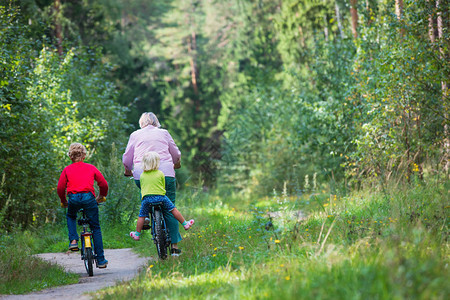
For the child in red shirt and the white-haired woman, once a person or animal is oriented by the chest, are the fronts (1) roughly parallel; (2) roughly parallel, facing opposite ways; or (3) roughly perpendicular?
roughly parallel

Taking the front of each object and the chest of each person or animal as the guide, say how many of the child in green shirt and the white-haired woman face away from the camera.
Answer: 2

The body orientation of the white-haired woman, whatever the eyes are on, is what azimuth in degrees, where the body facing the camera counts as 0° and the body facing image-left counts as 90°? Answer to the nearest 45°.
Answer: approximately 180°

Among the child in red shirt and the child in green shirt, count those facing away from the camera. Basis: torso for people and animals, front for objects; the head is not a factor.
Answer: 2

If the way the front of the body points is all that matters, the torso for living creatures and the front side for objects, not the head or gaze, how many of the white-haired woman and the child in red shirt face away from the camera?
2

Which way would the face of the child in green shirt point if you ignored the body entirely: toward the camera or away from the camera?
away from the camera

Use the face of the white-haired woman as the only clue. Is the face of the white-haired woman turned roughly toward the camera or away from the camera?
away from the camera

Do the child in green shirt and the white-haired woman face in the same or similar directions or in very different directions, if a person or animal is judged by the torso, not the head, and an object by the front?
same or similar directions

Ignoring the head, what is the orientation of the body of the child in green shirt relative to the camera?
away from the camera

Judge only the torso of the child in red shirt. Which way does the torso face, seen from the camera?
away from the camera
